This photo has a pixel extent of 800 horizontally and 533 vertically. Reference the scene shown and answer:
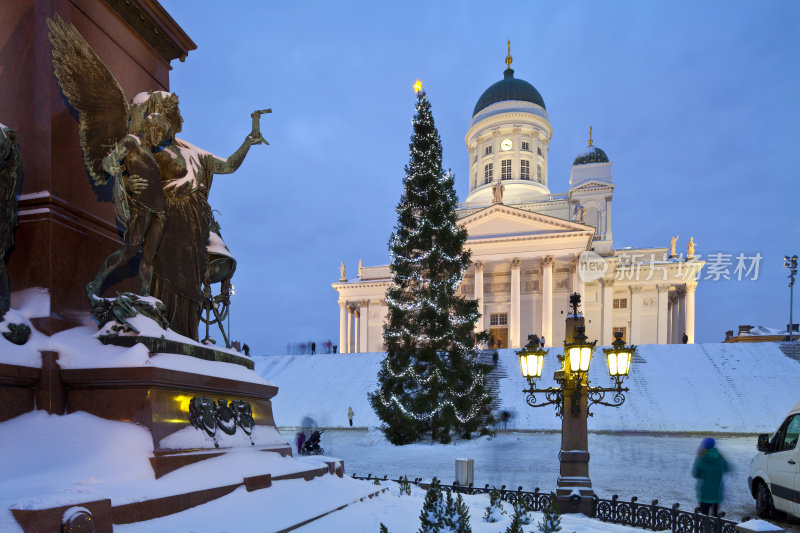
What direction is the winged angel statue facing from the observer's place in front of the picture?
facing the viewer and to the right of the viewer

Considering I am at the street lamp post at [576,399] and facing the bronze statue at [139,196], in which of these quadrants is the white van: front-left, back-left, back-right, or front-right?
back-left

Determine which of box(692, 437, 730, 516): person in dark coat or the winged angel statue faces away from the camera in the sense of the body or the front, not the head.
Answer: the person in dark coat

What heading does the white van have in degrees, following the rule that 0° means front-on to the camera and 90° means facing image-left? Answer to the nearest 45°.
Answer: approximately 135°

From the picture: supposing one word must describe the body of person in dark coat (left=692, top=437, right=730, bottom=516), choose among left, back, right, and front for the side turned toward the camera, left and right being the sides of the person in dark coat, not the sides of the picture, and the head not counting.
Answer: back

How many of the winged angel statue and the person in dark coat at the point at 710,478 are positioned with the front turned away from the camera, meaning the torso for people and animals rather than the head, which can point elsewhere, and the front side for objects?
1
